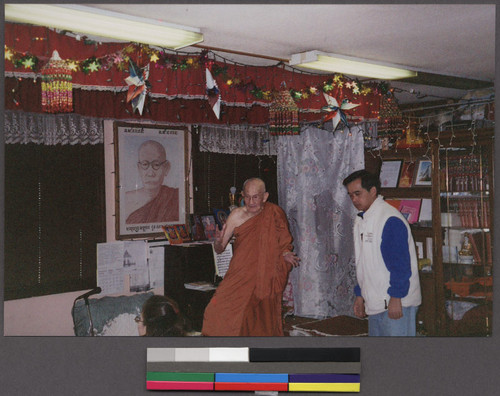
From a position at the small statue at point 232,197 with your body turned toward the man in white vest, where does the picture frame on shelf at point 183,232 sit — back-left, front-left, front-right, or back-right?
back-right

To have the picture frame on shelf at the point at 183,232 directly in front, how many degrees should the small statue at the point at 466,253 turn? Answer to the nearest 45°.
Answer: approximately 45° to its right

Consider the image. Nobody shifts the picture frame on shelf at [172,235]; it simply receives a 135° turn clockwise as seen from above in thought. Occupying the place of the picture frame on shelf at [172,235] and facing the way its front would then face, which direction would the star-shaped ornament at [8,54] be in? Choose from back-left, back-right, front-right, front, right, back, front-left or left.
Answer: front-left

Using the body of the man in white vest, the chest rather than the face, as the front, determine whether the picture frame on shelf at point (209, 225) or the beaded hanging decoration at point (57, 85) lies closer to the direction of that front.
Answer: the beaded hanging decoration

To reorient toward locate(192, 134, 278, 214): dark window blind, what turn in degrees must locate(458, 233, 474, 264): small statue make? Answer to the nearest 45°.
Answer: approximately 45° to its right

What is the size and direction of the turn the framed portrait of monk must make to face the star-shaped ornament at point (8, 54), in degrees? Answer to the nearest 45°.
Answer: approximately 90° to its right

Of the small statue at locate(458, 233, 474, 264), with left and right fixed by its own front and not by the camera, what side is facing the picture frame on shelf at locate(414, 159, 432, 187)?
right

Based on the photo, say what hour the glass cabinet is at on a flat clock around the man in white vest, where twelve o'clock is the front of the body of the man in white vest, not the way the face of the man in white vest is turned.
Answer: The glass cabinet is roughly at 6 o'clock from the man in white vest.

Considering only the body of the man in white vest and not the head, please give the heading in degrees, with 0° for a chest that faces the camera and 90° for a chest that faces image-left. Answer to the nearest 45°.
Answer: approximately 45°

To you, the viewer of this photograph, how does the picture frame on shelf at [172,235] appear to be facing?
facing the viewer and to the right of the viewer

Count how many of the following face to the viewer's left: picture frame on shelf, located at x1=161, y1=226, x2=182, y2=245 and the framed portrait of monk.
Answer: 0
